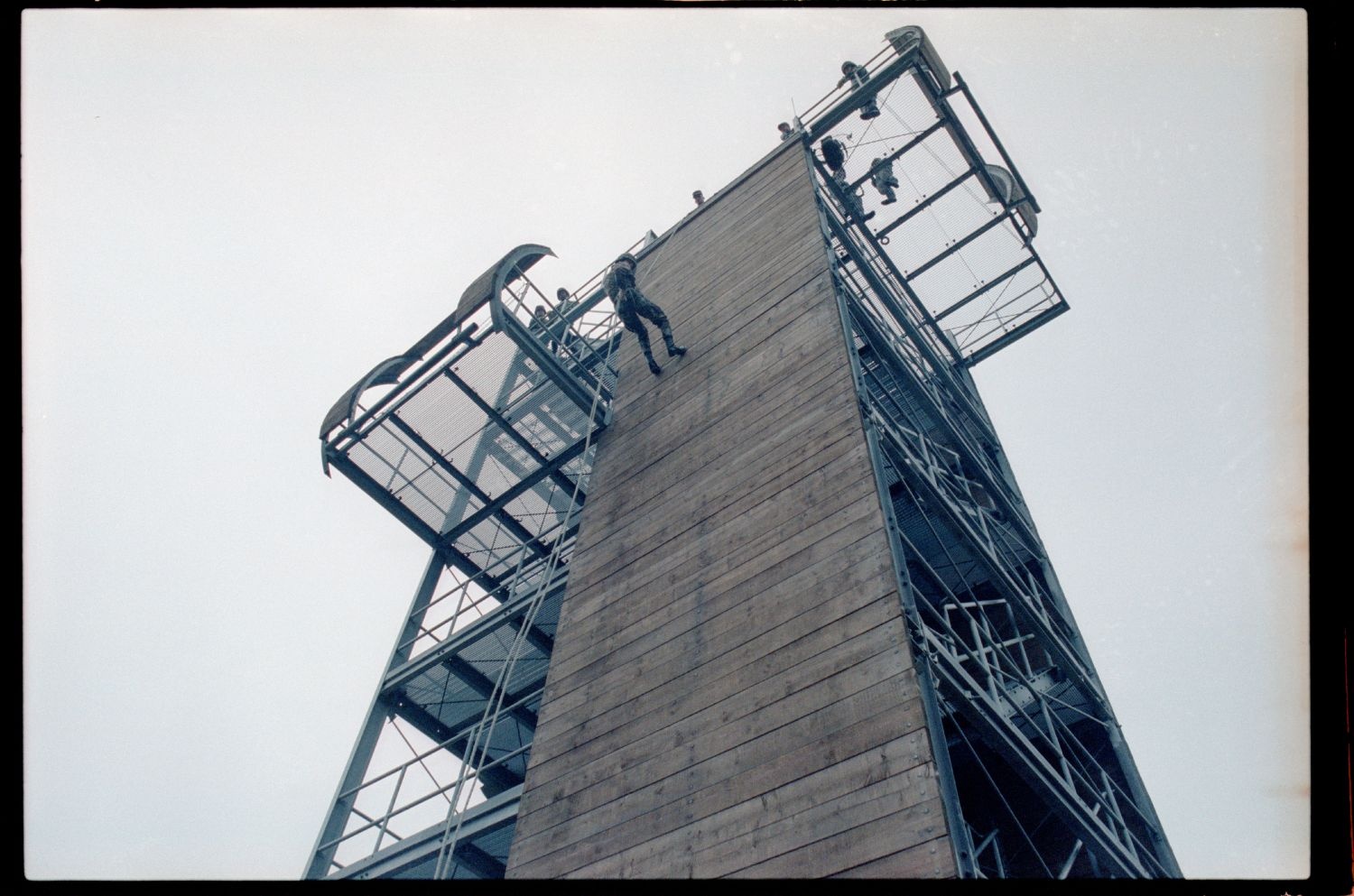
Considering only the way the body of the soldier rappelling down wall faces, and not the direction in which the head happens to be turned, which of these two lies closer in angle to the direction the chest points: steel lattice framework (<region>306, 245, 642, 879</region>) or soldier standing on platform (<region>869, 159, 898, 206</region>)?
the soldier standing on platform

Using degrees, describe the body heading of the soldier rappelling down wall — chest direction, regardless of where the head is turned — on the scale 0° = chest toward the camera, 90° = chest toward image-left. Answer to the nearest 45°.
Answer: approximately 225°

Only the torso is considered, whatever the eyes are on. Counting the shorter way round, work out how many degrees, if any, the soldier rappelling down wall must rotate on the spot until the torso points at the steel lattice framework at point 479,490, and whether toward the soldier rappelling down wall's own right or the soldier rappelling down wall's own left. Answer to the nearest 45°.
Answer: approximately 90° to the soldier rappelling down wall's own left

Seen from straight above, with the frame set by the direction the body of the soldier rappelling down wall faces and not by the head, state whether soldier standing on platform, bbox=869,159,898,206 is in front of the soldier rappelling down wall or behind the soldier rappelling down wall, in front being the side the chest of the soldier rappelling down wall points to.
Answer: in front

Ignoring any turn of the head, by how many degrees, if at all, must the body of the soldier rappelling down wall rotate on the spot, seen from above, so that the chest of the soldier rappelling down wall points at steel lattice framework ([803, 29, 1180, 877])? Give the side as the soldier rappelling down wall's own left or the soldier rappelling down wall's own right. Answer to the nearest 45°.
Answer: approximately 45° to the soldier rappelling down wall's own right
